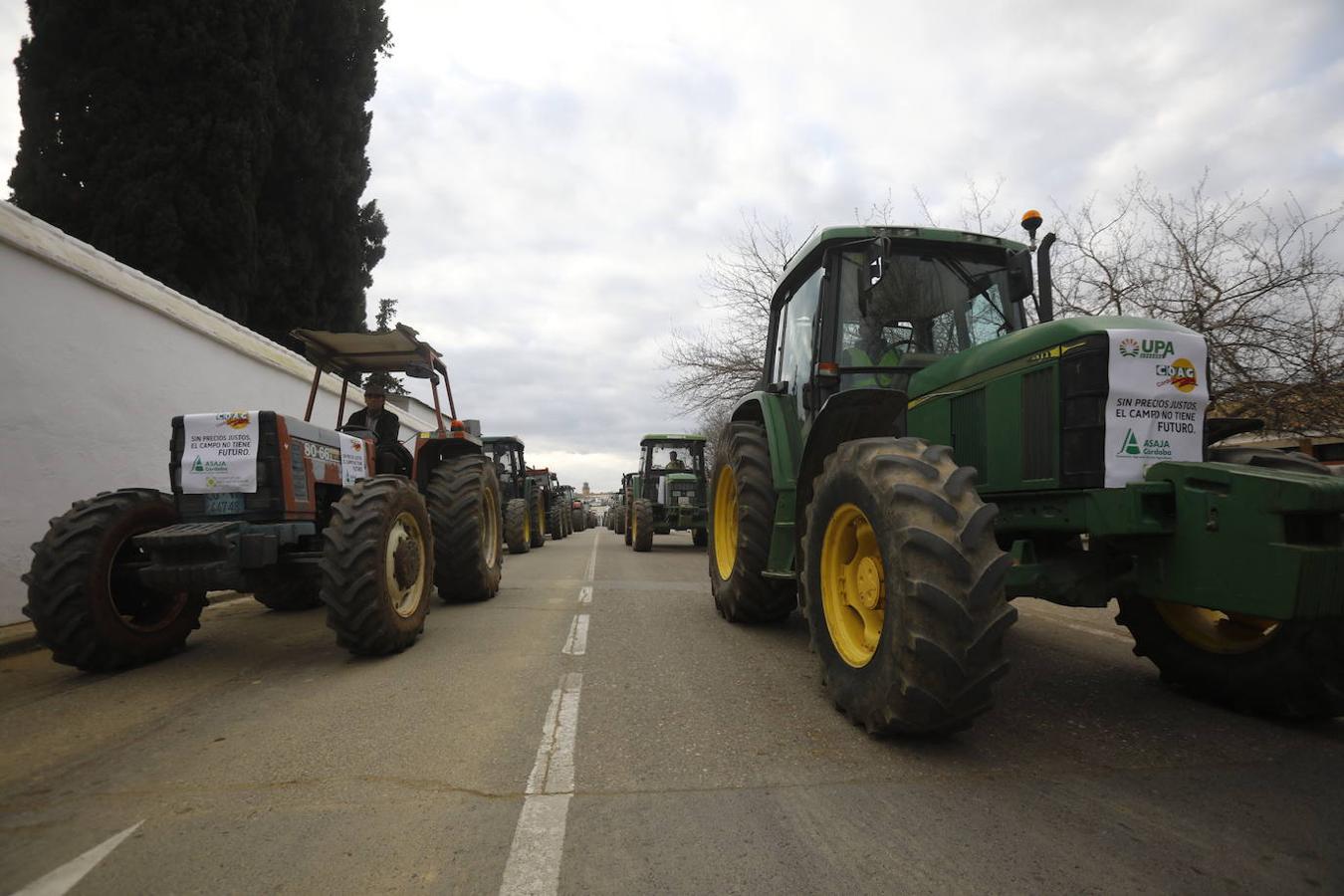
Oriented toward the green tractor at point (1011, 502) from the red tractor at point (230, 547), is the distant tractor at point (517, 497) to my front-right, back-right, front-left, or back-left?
back-left

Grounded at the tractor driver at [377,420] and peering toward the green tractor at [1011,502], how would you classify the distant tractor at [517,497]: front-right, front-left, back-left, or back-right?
back-left

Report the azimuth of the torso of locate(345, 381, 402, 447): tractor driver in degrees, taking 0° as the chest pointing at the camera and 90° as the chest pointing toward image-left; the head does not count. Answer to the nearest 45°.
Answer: approximately 45°

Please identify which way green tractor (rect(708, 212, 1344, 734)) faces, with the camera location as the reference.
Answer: facing the viewer and to the right of the viewer

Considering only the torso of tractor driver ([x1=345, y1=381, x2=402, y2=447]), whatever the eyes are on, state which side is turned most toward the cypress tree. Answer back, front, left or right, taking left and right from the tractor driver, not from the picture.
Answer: right

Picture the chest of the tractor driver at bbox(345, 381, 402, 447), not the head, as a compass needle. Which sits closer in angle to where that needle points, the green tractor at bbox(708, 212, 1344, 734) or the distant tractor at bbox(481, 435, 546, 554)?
the green tractor

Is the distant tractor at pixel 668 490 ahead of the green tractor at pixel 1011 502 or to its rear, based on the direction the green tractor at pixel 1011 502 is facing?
to the rear

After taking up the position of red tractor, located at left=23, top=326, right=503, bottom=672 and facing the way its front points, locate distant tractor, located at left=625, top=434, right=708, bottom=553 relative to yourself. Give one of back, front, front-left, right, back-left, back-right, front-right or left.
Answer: back

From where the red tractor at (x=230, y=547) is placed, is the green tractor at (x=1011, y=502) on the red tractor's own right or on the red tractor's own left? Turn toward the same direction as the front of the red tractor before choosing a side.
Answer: on the red tractor's own left

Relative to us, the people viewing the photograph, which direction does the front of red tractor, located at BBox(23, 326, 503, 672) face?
facing the viewer and to the left of the viewer

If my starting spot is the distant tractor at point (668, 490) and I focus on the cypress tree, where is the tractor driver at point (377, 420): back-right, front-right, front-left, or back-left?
front-left

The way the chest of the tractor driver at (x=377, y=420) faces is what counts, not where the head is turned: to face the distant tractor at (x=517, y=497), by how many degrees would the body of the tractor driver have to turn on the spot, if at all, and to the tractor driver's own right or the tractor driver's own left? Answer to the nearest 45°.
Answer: approximately 135° to the tractor driver's own right

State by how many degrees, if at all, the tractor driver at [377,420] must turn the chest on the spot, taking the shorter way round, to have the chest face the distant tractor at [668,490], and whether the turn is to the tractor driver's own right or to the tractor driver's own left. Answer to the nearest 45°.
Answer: approximately 180°
